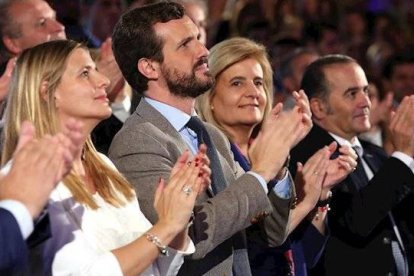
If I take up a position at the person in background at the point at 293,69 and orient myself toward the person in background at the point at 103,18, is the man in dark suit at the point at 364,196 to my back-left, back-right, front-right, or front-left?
back-left

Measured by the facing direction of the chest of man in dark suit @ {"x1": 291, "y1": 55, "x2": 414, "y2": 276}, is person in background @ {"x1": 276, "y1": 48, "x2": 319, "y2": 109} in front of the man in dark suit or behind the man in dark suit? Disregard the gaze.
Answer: behind

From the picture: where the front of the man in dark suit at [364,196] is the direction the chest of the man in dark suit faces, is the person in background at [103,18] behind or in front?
behind
